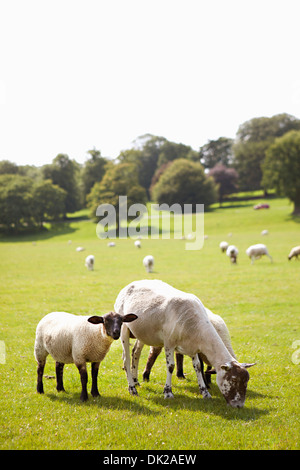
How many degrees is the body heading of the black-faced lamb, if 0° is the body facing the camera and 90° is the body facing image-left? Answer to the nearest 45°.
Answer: approximately 315°

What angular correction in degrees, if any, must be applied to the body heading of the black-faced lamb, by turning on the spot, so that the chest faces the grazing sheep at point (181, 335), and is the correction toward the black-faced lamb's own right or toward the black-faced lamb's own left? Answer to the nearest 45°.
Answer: approximately 45° to the black-faced lamb's own left

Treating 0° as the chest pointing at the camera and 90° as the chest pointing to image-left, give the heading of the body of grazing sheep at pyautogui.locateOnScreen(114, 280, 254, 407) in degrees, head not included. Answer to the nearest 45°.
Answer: approximately 315°
